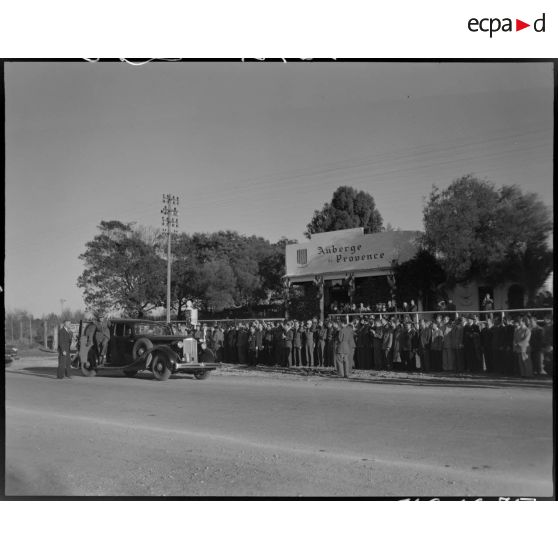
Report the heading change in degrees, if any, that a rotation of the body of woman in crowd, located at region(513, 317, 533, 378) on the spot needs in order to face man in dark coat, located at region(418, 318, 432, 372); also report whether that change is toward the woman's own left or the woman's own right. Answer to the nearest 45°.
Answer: approximately 90° to the woman's own right

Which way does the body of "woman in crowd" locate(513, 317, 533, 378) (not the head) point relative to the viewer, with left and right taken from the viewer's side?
facing the viewer and to the left of the viewer

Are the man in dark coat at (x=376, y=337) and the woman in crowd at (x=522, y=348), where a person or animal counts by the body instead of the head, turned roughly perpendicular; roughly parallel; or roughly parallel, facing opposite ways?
roughly parallel

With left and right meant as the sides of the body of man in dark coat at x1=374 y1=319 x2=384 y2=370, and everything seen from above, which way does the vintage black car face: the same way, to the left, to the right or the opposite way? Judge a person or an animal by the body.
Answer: to the left

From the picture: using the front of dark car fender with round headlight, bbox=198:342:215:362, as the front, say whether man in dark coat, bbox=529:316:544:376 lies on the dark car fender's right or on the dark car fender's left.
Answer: on the dark car fender's left

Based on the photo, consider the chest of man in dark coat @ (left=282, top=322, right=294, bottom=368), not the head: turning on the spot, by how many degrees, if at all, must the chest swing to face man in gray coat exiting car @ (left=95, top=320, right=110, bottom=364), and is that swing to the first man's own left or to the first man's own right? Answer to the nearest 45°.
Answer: approximately 45° to the first man's own right

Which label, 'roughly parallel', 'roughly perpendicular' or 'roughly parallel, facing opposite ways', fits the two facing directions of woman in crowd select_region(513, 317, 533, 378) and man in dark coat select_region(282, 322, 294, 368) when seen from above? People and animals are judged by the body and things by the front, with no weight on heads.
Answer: roughly parallel
